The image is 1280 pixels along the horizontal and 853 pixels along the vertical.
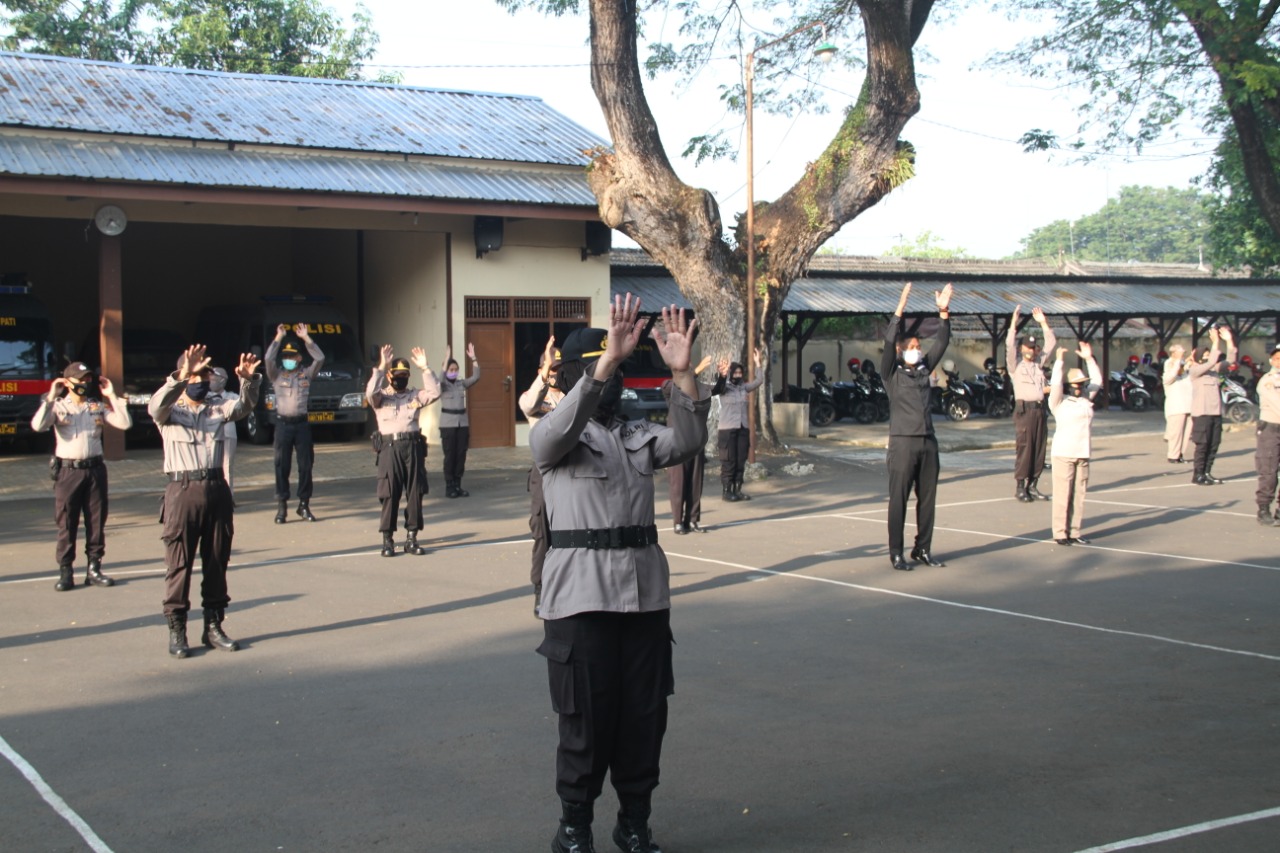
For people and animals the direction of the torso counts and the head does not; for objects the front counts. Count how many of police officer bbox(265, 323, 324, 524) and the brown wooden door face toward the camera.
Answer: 2

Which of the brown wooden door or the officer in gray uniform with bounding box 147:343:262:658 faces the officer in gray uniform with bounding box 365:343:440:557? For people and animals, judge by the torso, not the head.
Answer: the brown wooden door

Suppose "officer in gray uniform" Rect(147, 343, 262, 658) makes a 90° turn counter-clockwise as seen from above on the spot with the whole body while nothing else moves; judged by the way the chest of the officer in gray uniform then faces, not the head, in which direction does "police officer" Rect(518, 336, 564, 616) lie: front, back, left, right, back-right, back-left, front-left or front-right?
front-right

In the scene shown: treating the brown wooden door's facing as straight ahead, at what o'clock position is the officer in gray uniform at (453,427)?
The officer in gray uniform is roughly at 12 o'clock from the brown wooden door.

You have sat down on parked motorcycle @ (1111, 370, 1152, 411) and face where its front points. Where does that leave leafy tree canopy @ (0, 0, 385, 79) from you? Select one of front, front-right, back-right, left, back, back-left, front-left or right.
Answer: back-right

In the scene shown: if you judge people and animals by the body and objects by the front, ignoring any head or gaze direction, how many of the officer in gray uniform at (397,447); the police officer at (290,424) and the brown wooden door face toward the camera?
3

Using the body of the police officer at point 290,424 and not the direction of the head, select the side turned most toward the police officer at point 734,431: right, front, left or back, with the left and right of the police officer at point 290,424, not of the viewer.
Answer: left

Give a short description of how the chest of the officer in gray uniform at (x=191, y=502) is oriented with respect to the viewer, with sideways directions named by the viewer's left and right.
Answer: facing the viewer and to the right of the viewer

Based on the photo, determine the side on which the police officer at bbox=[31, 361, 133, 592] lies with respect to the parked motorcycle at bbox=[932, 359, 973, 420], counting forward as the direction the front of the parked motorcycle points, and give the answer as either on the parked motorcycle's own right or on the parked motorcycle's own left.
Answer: on the parked motorcycle's own right
